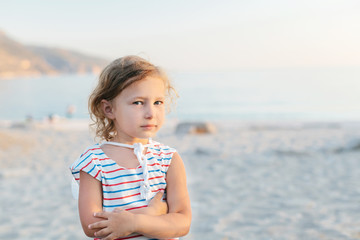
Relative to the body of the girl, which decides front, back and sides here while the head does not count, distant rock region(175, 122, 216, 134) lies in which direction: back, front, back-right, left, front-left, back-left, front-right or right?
back-left
